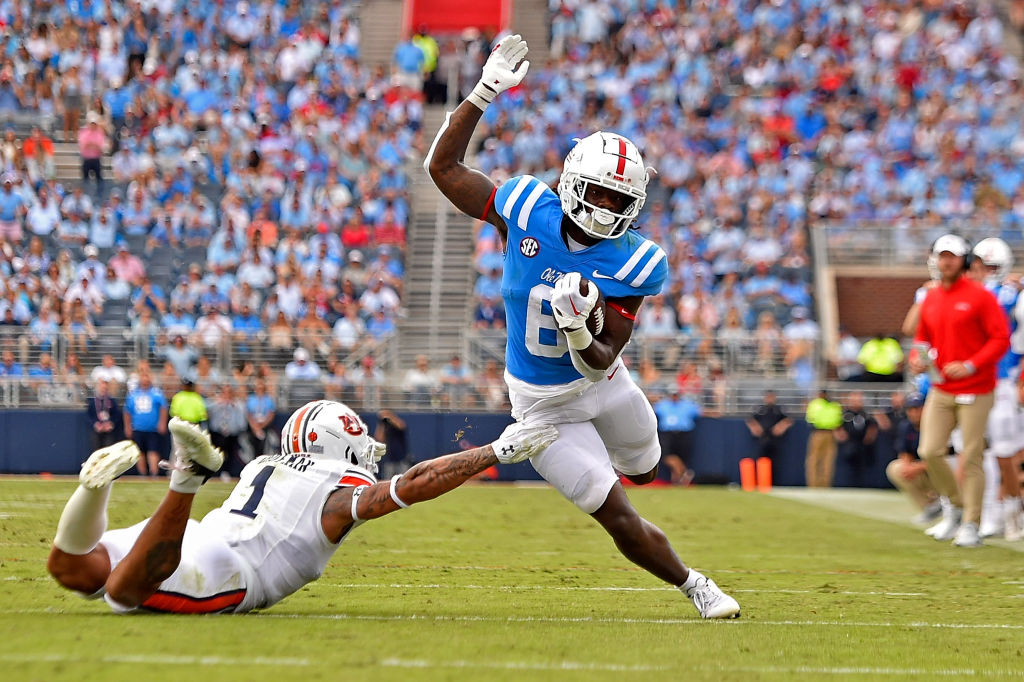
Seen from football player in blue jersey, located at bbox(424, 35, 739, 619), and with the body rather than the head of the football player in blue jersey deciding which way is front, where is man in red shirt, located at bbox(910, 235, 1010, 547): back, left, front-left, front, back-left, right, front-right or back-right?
back-left

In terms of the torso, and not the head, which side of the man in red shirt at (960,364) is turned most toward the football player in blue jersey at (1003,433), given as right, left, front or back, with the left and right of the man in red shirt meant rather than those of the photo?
back

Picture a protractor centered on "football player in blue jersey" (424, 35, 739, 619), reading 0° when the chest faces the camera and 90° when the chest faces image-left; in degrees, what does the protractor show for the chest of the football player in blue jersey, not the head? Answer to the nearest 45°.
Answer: approximately 0°

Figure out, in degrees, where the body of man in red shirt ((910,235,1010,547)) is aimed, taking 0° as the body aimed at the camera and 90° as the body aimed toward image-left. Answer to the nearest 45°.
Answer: approximately 45°

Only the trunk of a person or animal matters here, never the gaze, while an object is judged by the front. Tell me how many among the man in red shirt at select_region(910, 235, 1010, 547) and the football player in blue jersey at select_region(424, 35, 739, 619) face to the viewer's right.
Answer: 0

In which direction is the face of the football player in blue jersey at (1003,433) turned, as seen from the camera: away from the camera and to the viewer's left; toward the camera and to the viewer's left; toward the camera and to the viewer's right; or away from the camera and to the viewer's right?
toward the camera and to the viewer's left

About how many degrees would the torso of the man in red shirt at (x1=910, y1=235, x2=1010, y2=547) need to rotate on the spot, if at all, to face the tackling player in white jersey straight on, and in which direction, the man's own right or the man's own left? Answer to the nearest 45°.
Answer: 0° — they already face them
